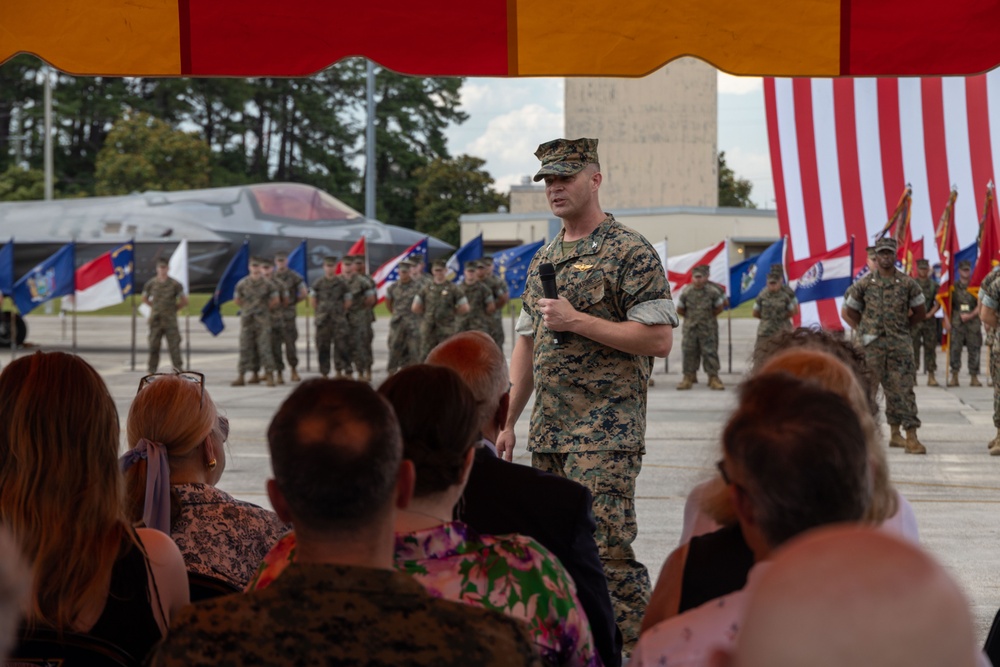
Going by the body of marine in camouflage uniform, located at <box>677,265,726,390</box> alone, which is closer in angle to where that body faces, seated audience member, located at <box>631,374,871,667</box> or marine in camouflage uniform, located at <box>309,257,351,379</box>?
the seated audience member

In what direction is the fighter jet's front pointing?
to the viewer's right

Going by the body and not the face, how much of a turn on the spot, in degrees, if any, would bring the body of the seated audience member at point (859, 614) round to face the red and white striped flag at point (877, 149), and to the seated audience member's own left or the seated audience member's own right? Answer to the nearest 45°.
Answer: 0° — they already face it

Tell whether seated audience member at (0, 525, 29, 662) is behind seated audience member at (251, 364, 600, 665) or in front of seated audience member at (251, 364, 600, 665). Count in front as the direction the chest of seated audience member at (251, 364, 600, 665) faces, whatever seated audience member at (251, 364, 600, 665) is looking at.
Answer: behind

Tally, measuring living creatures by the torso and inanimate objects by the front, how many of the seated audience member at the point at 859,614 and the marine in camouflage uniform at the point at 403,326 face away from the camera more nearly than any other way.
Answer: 1

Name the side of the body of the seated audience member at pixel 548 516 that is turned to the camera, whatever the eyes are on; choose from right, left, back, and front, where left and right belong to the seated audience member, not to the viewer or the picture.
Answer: back

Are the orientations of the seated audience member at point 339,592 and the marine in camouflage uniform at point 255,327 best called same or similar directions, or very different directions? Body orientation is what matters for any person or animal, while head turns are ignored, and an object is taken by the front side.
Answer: very different directions

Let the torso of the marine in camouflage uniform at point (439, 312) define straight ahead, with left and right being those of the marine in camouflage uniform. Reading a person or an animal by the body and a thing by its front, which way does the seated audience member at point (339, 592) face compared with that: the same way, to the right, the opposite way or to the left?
the opposite way

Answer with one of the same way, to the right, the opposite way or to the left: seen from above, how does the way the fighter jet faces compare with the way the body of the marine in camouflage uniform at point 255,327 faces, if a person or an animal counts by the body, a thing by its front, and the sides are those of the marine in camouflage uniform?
to the left

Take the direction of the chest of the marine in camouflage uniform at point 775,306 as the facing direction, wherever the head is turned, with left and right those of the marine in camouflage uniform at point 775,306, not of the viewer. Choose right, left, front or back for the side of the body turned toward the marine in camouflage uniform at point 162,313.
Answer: right

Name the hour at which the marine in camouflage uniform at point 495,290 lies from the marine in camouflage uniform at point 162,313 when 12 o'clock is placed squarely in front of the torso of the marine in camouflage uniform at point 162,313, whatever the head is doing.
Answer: the marine in camouflage uniform at point 495,290 is roughly at 10 o'clock from the marine in camouflage uniform at point 162,313.

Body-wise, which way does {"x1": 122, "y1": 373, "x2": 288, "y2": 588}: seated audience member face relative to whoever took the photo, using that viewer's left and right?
facing away from the viewer and to the right of the viewer

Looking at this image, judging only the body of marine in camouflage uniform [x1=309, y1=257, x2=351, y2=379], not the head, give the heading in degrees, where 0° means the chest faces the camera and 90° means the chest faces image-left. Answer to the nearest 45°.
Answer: approximately 0°
